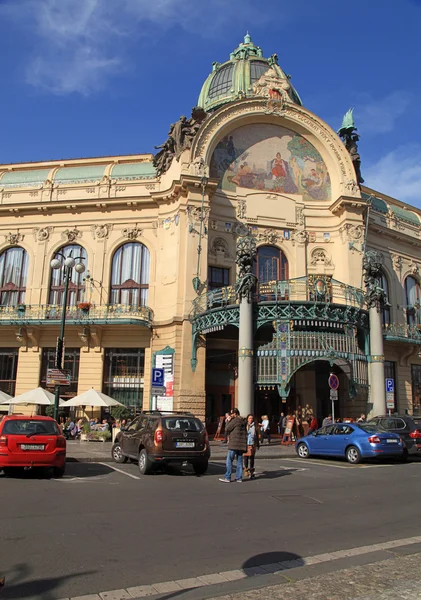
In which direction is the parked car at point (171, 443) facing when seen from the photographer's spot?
facing away from the viewer and to the left of the viewer

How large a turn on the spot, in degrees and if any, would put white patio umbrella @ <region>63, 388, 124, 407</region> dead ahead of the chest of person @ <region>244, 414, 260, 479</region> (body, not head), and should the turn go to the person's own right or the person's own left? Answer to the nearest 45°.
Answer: approximately 90° to the person's own right

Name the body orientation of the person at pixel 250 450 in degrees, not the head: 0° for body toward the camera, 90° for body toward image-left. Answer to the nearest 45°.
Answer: approximately 45°

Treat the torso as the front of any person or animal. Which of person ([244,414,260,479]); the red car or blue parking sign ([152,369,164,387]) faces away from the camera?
the red car

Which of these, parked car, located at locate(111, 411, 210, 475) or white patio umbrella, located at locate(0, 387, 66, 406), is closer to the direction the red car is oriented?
the white patio umbrella

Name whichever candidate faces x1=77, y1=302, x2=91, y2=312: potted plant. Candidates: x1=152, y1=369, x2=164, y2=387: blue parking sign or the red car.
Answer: the red car

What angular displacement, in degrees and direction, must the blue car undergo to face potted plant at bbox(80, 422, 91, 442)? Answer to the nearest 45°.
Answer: approximately 45° to its left

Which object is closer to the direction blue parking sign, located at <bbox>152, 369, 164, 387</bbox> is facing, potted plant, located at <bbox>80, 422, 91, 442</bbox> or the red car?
the red car

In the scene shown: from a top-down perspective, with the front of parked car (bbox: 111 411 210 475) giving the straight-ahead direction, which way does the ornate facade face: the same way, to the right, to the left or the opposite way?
the opposite way

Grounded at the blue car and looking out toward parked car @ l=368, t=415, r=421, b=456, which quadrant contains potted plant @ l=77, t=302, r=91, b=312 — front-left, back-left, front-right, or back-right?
back-left

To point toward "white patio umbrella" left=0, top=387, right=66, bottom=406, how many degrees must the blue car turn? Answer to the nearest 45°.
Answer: approximately 45° to its left

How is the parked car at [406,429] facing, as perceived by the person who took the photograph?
facing away from the viewer and to the left of the viewer
